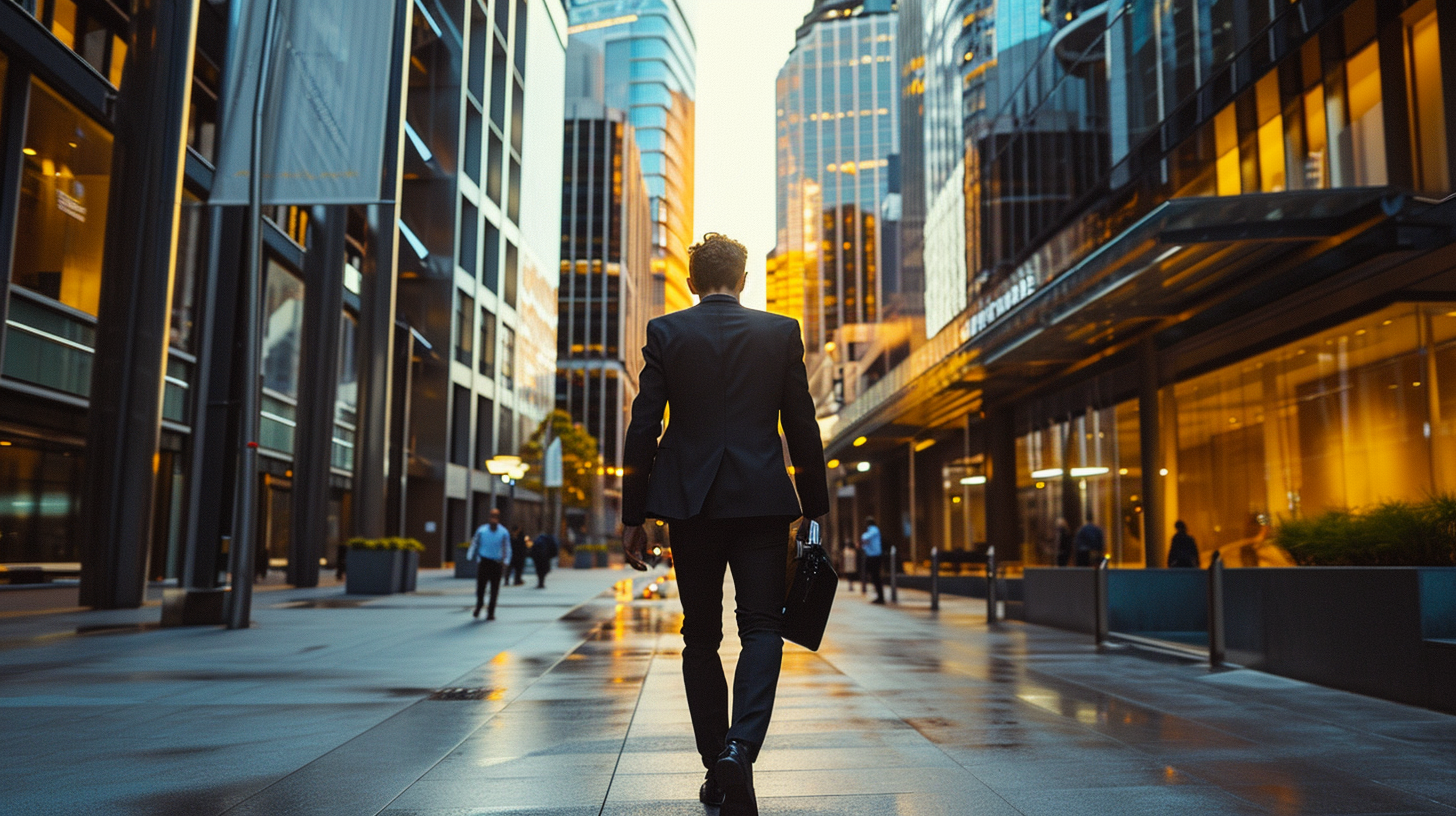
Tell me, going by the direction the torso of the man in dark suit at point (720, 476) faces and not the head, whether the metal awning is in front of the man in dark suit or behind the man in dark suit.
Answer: in front

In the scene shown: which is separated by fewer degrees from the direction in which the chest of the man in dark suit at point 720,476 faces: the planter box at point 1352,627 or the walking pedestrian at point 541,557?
the walking pedestrian

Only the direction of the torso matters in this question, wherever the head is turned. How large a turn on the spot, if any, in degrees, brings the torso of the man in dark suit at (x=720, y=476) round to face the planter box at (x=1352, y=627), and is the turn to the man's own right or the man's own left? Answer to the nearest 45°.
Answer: approximately 45° to the man's own right

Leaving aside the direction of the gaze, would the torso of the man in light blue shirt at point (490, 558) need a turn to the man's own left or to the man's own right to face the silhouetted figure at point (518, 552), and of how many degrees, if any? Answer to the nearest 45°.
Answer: approximately 180°

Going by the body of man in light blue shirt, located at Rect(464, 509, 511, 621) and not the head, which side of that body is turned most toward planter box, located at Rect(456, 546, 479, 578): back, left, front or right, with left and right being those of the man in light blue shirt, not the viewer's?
back

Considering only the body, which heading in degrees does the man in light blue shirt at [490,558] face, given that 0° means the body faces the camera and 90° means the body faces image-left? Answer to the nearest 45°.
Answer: approximately 0°

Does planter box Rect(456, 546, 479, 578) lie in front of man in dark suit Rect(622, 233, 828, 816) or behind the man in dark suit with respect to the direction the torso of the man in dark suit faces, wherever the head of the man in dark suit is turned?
in front

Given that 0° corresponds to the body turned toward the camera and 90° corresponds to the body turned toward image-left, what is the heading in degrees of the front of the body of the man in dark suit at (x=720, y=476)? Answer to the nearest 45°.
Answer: approximately 180°

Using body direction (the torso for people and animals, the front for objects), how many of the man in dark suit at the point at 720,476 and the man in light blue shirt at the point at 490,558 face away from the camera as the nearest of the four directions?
1

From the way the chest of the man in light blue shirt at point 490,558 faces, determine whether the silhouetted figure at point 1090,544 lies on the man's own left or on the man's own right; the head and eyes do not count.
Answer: on the man's own left

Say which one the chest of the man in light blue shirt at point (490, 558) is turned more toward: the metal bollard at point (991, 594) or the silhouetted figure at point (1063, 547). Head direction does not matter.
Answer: the metal bollard

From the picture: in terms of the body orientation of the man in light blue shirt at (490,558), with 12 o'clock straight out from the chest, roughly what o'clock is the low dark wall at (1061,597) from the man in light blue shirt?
The low dark wall is roughly at 10 o'clock from the man in light blue shirt.

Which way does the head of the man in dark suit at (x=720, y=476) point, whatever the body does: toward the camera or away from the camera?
away from the camera

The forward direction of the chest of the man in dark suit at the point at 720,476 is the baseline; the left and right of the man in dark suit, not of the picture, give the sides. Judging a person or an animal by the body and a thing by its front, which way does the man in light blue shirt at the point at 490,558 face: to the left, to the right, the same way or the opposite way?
the opposite way
